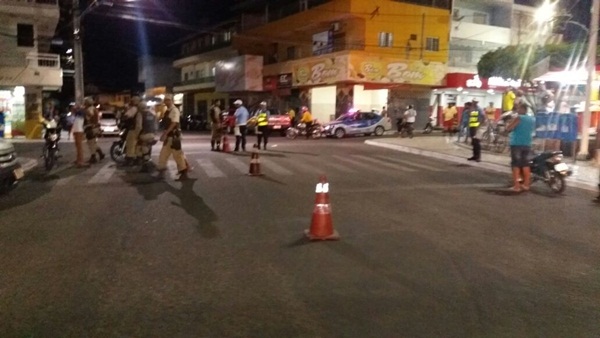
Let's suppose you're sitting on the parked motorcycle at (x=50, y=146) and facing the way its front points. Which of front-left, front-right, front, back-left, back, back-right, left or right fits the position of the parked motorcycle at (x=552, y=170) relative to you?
front-left

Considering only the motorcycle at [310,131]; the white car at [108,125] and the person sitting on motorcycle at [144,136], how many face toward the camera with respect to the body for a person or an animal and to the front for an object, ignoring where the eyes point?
1

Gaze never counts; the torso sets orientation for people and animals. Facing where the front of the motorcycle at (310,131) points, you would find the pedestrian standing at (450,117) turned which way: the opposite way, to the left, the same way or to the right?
to the left
